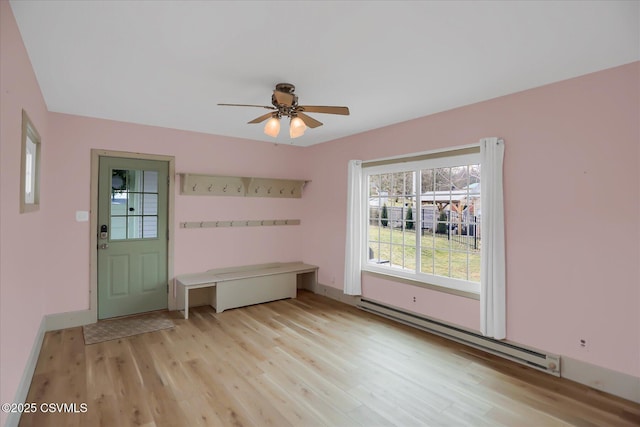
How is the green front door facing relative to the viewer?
toward the camera

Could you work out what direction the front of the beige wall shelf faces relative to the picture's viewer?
facing the viewer and to the right of the viewer

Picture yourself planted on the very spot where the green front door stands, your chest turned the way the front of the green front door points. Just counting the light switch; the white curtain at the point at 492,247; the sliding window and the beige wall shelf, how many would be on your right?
1

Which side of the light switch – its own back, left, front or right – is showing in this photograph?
front

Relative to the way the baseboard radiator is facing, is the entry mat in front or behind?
in front

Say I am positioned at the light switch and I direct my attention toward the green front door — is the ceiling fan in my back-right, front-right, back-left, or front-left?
front-right

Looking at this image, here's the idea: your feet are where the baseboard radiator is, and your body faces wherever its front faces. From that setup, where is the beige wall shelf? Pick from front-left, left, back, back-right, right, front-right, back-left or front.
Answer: front-right

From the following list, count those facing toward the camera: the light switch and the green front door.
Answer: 2

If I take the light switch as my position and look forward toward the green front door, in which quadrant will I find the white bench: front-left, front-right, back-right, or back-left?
front-right

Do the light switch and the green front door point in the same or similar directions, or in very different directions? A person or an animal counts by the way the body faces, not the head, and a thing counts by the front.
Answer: same or similar directions

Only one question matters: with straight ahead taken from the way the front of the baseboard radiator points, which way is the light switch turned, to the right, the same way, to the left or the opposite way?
to the left

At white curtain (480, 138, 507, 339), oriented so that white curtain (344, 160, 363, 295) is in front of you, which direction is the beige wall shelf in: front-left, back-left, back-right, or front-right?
front-left

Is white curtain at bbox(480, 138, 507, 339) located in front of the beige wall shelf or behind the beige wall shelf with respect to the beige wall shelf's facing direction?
in front
